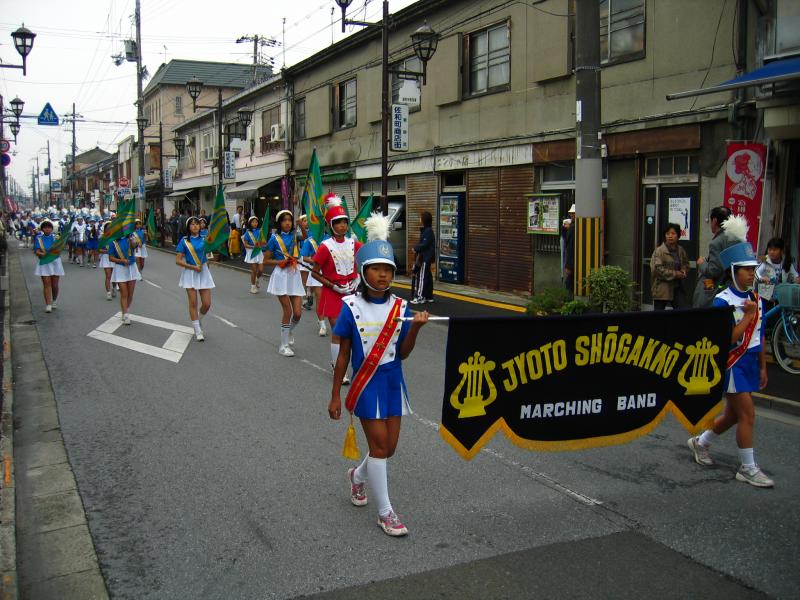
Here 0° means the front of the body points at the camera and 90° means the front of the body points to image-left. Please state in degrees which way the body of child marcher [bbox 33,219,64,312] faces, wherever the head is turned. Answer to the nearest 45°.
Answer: approximately 0°

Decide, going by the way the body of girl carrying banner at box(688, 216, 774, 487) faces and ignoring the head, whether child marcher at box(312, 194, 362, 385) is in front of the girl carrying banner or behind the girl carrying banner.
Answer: behind

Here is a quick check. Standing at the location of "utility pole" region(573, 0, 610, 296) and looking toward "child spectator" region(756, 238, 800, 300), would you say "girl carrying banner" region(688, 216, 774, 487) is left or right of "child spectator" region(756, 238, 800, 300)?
right

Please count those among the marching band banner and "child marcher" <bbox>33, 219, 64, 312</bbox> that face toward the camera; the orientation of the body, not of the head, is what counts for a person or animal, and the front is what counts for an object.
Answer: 2

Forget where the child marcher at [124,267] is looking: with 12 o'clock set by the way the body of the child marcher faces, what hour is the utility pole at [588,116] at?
The utility pole is roughly at 10 o'clock from the child marcher.

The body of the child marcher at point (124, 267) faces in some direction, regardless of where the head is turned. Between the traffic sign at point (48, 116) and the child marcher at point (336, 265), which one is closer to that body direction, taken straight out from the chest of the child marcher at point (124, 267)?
the child marcher

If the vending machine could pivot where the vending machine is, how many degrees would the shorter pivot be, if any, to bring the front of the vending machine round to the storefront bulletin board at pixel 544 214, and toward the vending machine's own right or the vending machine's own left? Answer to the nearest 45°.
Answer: approximately 90° to the vending machine's own left

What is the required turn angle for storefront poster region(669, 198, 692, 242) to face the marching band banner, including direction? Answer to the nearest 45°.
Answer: approximately 45° to its left

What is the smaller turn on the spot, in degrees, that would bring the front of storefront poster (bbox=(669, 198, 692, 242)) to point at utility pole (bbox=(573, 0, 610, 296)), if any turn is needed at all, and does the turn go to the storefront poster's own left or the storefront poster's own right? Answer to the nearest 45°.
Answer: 0° — it already faces it

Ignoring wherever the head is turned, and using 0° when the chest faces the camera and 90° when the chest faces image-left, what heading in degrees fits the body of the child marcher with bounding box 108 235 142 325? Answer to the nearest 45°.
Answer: approximately 0°
